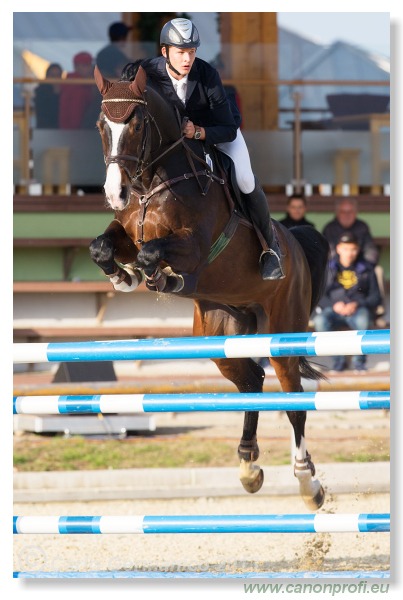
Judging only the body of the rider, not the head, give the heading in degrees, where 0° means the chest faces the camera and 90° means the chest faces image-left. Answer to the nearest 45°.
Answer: approximately 45°

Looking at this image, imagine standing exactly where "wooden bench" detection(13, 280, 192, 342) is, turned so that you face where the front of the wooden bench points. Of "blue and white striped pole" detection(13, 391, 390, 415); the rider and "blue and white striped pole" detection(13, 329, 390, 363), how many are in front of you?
3

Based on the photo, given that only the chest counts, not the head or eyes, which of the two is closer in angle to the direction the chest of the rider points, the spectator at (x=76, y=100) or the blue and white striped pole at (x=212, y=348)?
the blue and white striped pole

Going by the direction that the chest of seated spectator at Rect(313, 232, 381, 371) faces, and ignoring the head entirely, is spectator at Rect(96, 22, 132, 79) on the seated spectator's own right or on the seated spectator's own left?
on the seated spectator's own right

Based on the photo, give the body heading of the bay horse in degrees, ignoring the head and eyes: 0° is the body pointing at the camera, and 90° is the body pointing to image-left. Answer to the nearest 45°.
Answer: approximately 45°

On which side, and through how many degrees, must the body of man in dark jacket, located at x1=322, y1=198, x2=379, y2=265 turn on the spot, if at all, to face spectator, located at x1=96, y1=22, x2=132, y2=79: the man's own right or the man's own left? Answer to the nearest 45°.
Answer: approximately 90° to the man's own right
